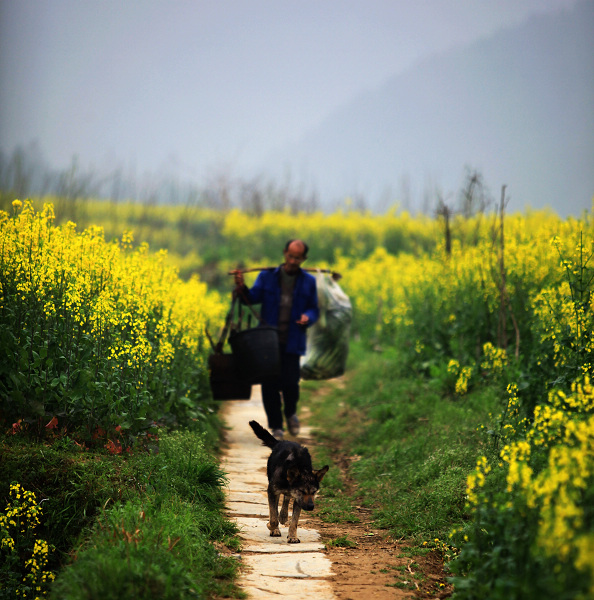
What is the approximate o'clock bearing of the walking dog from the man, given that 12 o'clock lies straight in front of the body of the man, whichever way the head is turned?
The walking dog is roughly at 12 o'clock from the man.

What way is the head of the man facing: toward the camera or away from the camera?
toward the camera

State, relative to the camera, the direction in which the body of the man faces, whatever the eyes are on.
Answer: toward the camera
